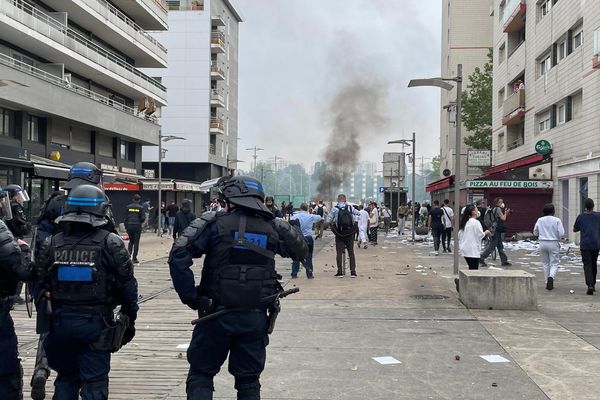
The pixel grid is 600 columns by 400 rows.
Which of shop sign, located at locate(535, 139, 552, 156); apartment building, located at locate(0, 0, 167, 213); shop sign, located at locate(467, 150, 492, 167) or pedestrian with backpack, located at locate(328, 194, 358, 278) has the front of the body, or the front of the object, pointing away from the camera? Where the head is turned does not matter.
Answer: the pedestrian with backpack

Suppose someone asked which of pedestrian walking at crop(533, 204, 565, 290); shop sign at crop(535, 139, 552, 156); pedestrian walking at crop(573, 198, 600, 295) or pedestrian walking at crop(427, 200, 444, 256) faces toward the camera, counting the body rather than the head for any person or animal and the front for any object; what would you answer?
the shop sign

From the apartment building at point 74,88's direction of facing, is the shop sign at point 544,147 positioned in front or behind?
in front

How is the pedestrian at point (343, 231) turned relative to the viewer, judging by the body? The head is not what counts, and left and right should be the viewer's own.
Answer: facing away from the viewer

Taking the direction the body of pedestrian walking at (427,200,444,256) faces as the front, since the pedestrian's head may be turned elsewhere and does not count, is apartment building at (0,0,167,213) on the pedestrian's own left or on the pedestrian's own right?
on the pedestrian's own left

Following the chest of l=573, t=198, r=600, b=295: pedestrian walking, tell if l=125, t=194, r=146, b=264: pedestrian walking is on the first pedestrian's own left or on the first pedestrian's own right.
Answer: on the first pedestrian's own left

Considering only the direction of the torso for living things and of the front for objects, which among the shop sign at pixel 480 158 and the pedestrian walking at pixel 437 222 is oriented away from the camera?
the pedestrian walking

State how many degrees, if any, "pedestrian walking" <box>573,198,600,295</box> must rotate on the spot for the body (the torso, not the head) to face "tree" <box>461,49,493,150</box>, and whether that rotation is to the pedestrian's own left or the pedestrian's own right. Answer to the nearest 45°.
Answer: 0° — they already face it

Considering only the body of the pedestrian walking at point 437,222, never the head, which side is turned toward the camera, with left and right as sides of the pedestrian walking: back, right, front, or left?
back

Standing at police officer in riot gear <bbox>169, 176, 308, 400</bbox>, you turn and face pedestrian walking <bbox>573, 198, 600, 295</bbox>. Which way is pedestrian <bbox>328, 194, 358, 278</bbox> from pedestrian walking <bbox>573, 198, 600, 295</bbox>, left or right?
left

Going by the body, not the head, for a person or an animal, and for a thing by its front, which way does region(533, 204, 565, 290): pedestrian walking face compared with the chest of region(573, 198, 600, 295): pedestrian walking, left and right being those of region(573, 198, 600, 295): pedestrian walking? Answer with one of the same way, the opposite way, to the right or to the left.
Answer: the same way

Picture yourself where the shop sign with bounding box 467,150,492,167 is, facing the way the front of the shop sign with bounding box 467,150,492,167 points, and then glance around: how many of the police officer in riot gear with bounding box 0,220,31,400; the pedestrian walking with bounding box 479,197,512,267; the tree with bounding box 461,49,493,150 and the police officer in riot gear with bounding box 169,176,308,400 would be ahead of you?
3

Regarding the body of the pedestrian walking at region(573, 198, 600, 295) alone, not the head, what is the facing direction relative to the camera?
away from the camera

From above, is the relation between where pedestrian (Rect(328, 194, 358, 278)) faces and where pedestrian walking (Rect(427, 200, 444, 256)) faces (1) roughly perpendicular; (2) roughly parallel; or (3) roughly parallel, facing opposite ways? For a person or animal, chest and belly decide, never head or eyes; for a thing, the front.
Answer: roughly parallel

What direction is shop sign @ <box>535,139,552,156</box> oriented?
toward the camera

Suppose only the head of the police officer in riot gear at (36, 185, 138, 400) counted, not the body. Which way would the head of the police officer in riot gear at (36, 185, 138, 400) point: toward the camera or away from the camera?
away from the camera

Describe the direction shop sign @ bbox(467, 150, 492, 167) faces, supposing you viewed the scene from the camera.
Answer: facing the viewer

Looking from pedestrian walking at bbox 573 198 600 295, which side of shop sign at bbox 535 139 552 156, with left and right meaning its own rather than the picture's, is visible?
front

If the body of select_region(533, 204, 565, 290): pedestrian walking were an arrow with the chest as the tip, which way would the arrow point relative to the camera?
away from the camera

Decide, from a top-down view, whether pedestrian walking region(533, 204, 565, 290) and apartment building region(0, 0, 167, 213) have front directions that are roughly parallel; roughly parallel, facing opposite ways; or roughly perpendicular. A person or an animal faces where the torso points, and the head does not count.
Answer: roughly perpendicular
